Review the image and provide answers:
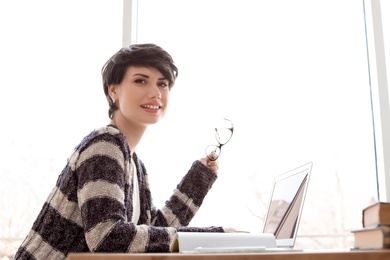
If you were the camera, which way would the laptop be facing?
facing to the left of the viewer

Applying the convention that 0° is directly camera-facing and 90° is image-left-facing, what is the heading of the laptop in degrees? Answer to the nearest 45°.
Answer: approximately 90°
